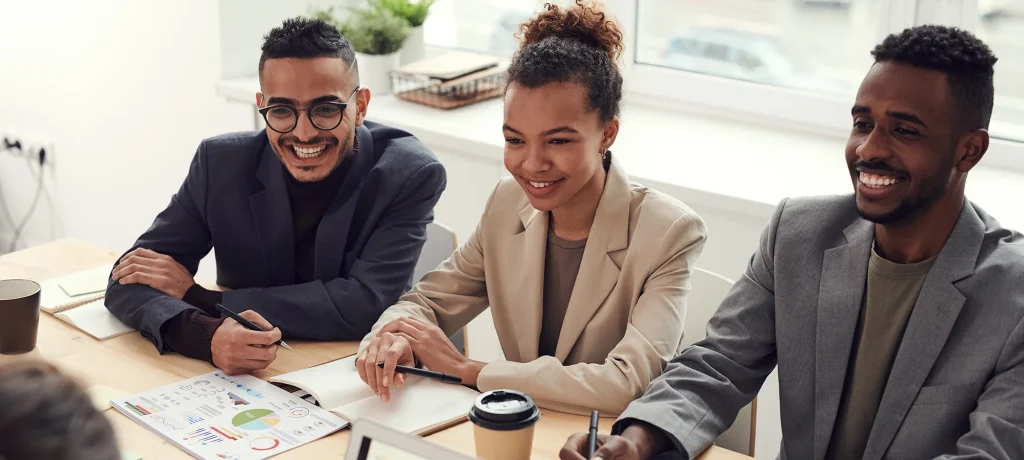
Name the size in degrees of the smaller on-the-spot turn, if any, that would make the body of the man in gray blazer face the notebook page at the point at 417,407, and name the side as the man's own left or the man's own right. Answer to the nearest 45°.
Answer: approximately 45° to the man's own right

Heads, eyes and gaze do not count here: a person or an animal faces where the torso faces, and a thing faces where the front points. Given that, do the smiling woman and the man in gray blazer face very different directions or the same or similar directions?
same or similar directions

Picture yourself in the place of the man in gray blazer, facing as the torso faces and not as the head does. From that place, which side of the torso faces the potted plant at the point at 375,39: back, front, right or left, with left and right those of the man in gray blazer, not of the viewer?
right

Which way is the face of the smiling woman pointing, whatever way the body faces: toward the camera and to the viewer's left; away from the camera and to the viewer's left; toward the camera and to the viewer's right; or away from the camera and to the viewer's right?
toward the camera and to the viewer's left

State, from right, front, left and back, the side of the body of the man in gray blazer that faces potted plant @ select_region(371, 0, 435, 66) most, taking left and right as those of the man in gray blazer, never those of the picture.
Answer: right

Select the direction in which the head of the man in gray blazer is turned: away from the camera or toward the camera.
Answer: toward the camera

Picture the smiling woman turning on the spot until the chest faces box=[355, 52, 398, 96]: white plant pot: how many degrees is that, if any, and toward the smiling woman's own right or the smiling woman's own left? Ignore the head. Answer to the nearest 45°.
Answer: approximately 135° to the smiling woman's own right

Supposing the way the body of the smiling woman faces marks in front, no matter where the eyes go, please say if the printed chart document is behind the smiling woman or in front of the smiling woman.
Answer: in front

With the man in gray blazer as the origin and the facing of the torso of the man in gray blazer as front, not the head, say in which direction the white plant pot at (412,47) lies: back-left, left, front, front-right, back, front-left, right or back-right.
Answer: right

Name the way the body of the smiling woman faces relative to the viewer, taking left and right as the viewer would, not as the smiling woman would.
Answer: facing the viewer and to the left of the viewer

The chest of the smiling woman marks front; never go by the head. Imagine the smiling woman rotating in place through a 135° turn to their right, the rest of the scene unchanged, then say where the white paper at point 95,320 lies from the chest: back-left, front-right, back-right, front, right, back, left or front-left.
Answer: left

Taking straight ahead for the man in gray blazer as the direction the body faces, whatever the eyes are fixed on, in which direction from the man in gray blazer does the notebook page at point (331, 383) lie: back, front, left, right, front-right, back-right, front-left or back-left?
front-right

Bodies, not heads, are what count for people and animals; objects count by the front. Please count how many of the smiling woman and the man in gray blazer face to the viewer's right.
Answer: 0

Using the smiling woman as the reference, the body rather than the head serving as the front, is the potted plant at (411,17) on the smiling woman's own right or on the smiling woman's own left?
on the smiling woman's own right

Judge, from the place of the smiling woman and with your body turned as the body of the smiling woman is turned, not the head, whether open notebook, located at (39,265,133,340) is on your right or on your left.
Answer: on your right

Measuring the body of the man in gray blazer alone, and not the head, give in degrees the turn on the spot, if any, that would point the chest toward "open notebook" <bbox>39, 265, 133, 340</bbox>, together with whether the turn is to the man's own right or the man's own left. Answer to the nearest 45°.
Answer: approximately 45° to the man's own right
